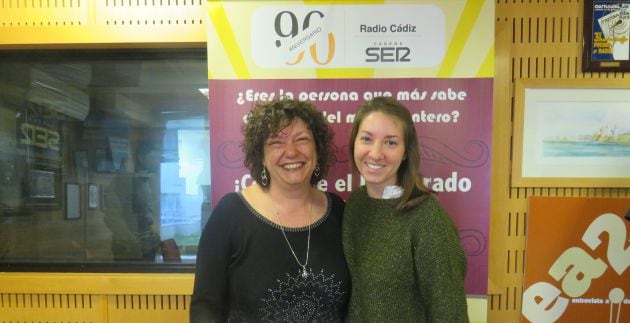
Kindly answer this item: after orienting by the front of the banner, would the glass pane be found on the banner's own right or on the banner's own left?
on the banner's own right

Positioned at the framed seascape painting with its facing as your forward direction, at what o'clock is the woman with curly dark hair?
The woman with curly dark hair is roughly at 1 o'clock from the framed seascape painting.

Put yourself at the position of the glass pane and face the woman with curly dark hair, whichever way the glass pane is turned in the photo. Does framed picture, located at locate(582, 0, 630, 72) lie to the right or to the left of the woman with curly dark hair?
left

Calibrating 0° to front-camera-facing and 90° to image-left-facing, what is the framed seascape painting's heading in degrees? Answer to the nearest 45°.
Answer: approximately 0°

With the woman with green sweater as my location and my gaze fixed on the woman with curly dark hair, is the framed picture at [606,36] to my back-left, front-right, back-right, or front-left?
back-right

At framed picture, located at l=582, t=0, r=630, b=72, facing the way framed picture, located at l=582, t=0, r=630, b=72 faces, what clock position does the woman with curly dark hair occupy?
The woman with curly dark hair is roughly at 1 o'clock from the framed picture.

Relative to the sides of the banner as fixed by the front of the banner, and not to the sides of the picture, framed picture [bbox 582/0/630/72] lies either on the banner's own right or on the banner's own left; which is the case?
on the banner's own left

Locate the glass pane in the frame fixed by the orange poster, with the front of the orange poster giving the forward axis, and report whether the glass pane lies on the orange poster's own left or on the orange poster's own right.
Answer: on the orange poster's own right

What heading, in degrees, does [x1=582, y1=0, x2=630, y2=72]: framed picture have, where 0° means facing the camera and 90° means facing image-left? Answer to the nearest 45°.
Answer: approximately 0°
